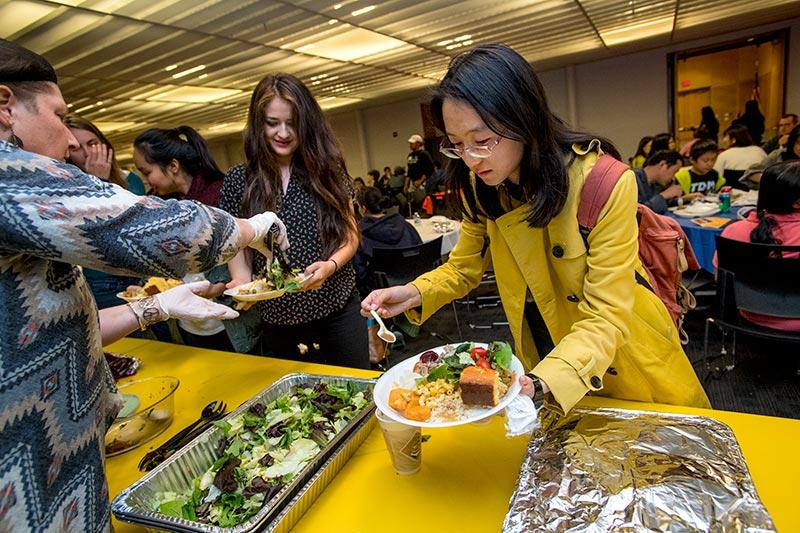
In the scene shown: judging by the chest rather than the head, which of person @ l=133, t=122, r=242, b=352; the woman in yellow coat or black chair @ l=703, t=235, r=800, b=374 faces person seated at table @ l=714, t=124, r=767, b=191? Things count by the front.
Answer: the black chair

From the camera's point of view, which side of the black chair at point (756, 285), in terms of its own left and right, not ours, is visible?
back

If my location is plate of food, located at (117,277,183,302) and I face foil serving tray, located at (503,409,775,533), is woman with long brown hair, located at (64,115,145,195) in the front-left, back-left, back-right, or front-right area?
back-left

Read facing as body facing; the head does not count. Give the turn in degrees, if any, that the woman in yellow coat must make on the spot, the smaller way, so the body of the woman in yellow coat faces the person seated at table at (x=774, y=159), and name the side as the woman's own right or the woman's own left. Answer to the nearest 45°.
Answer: approximately 180°

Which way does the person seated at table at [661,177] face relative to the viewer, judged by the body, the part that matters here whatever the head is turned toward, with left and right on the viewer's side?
facing to the right of the viewer

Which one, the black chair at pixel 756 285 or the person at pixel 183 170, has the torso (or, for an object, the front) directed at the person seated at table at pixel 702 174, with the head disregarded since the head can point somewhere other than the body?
the black chair
